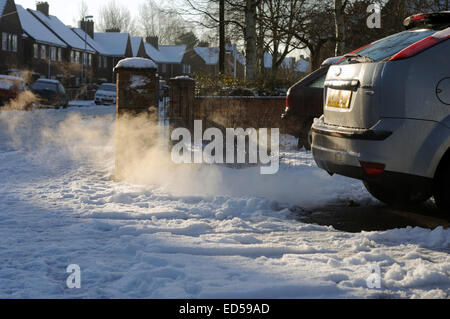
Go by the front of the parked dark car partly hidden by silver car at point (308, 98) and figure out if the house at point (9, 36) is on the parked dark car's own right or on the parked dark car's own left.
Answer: on the parked dark car's own left

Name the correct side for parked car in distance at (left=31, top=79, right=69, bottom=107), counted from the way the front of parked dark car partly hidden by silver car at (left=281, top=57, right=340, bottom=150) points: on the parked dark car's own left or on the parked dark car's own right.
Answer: on the parked dark car's own left

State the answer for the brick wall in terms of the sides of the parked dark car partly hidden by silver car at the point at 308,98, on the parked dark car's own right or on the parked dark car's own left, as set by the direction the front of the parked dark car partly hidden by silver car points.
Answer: on the parked dark car's own left

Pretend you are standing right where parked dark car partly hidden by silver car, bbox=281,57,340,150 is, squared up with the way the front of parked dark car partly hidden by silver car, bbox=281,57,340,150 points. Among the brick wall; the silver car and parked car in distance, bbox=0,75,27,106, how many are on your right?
1

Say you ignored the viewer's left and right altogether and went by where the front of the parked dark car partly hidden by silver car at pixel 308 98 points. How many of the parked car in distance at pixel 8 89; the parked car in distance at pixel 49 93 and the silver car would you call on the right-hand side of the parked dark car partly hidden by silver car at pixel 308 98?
1
